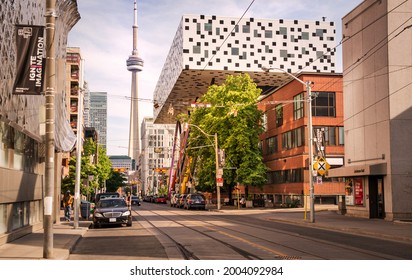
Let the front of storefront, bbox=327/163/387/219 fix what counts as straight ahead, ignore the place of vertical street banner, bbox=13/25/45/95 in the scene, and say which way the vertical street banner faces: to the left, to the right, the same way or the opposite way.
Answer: to the left

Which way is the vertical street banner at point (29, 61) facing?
toward the camera

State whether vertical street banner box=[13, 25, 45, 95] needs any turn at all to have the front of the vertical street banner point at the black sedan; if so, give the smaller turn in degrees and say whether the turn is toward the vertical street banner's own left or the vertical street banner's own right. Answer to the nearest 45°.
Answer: approximately 180°

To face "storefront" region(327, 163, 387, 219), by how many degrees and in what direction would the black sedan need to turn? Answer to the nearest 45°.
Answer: approximately 90° to its left

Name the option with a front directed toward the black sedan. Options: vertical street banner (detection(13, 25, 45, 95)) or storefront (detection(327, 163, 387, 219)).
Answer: the storefront

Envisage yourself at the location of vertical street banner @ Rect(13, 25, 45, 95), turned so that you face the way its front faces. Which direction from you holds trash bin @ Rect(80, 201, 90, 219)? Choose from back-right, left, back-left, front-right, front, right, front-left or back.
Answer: back

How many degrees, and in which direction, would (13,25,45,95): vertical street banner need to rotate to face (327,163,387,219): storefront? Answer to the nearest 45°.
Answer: approximately 135° to its left

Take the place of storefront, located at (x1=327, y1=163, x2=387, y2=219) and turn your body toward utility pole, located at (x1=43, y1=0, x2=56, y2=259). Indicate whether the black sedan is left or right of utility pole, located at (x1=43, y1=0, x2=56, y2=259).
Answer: right

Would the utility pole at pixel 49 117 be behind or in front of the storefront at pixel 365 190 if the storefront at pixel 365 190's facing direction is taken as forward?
in front

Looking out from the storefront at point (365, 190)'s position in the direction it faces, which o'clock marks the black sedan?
The black sedan is roughly at 12 o'clock from the storefront.

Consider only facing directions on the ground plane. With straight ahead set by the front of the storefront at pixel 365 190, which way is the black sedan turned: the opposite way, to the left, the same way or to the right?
to the left

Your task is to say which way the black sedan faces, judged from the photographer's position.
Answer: facing the viewer

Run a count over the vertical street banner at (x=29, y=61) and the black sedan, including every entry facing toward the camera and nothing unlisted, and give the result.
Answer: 2

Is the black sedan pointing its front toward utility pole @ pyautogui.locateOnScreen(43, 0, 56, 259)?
yes

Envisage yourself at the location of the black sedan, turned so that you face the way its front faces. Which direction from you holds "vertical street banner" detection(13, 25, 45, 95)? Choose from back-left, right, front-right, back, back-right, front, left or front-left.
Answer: front
